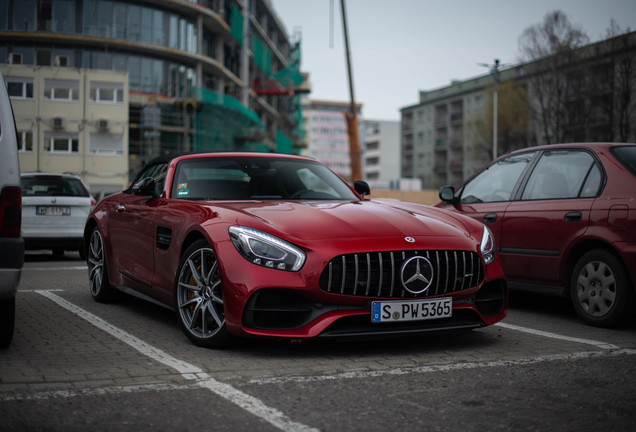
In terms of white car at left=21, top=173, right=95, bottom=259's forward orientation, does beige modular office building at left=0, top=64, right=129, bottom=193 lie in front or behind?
in front

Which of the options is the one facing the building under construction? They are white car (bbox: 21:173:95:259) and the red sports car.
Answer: the white car

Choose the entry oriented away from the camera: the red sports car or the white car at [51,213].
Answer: the white car

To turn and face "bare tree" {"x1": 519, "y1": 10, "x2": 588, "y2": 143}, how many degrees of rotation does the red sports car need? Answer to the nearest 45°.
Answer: approximately 135° to its left

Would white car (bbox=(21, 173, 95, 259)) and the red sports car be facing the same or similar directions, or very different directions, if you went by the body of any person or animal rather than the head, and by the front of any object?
very different directions

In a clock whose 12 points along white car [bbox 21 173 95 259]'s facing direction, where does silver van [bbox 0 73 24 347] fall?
The silver van is roughly at 6 o'clock from the white car.

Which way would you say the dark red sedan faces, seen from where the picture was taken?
facing away from the viewer and to the left of the viewer

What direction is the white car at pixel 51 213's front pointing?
away from the camera

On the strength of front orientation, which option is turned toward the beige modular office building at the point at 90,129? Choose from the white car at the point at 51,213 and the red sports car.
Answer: the white car

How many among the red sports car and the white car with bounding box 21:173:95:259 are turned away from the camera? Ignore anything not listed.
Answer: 1

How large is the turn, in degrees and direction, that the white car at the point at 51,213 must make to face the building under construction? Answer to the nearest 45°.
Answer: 0° — it already faces it

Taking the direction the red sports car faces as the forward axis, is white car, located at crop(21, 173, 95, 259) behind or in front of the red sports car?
behind
